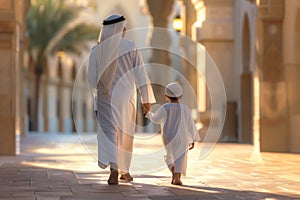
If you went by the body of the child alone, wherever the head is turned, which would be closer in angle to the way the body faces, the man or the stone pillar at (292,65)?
the stone pillar

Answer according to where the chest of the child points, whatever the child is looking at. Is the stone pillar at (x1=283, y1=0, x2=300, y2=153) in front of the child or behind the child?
in front

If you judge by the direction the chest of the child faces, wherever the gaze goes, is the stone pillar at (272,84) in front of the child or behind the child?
in front

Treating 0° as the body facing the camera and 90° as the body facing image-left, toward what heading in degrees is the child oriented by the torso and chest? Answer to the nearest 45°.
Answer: approximately 180°

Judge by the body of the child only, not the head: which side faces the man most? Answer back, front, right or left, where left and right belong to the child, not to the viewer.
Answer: left

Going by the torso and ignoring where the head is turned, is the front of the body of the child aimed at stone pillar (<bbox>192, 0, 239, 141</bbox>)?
yes

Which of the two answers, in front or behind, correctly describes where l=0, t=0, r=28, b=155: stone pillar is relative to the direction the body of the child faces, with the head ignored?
in front

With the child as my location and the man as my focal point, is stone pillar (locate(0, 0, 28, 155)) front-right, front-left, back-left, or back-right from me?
front-right

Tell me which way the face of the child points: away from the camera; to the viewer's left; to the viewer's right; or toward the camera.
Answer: away from the camera
